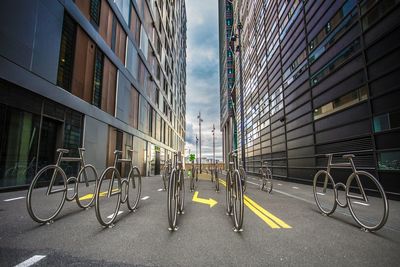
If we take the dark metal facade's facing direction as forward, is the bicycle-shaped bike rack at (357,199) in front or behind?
in front

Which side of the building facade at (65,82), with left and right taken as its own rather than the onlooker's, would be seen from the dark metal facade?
front

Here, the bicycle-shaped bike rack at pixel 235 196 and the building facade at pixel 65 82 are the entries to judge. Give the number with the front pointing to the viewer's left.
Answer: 0

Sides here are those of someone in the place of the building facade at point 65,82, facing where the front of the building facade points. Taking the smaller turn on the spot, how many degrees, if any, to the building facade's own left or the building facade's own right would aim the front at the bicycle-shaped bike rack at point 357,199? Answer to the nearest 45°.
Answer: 0° — it already faces it

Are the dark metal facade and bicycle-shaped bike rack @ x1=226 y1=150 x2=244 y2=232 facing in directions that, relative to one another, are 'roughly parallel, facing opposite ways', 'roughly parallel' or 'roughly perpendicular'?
roughly perpendicular

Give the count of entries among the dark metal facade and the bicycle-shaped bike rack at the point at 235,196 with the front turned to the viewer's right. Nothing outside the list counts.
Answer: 0

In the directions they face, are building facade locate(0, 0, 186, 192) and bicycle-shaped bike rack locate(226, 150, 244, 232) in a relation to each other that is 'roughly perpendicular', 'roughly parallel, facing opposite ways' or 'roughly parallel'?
roughly perpendicular

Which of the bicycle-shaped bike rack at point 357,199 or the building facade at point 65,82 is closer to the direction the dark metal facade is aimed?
the building facade

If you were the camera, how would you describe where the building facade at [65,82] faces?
facing the viewer and to the right of the viewer

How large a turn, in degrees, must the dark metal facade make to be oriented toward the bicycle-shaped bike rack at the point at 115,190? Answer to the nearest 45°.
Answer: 0° — it already faces it

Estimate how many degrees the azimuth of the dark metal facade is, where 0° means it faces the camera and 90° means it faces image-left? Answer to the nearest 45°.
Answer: approximately 45°

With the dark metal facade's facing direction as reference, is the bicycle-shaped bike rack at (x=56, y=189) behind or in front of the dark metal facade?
in front

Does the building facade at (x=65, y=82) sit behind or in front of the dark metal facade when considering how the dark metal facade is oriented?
in front
